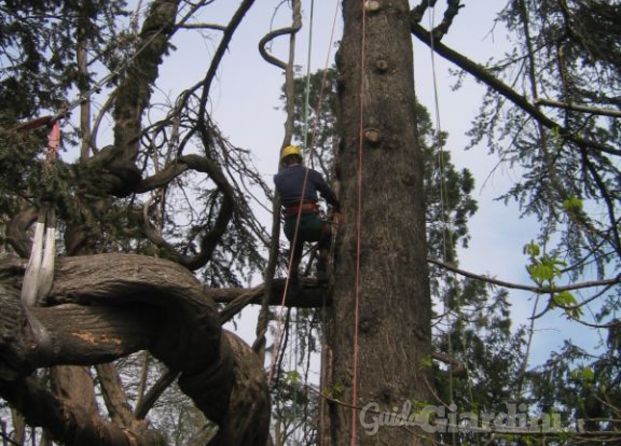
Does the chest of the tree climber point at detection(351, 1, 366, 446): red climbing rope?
no

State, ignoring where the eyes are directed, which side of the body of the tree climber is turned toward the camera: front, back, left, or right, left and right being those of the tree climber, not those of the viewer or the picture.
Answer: back
